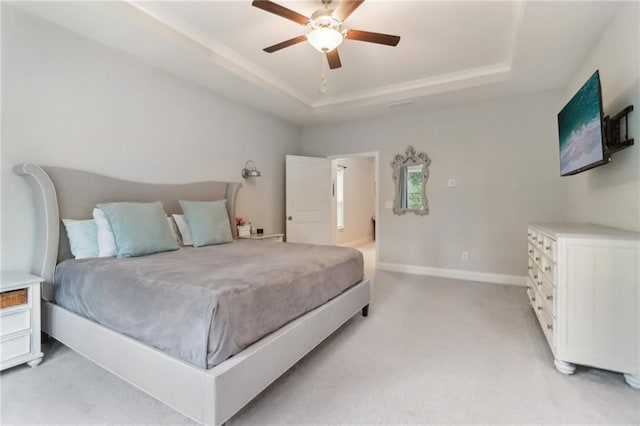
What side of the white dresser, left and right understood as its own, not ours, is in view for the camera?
left

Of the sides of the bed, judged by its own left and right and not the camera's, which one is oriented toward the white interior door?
left

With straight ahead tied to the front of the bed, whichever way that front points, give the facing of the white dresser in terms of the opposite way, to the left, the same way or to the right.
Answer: the opposite way

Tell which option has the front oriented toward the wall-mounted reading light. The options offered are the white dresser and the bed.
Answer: the white dresser

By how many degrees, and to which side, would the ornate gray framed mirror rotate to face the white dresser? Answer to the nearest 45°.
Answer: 0° — it already faces it

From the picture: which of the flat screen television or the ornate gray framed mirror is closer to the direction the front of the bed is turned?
the flat screen television

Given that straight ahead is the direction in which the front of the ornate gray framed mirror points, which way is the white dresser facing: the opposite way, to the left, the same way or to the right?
to the right

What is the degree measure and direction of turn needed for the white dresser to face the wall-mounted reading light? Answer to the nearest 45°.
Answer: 0° — it already faces it

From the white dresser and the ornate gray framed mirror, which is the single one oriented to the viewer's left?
the white dresser

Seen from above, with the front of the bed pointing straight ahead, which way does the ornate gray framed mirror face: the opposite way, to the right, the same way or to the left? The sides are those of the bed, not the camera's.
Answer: to the right

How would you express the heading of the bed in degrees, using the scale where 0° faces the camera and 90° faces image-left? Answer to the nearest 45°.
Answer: approximately 315°

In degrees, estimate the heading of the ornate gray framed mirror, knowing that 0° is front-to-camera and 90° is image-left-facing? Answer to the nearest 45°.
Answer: approximately 0°

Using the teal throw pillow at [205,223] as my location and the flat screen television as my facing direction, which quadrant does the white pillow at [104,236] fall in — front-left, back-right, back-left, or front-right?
back-right

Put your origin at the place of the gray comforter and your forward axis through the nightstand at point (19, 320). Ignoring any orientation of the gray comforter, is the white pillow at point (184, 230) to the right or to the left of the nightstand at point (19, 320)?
right

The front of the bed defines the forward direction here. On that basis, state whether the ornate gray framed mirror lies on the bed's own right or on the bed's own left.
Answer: on the bed's own left

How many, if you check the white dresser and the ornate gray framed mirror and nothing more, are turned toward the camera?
1

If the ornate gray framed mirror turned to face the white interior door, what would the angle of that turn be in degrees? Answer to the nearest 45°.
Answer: approximately 90° to its right
